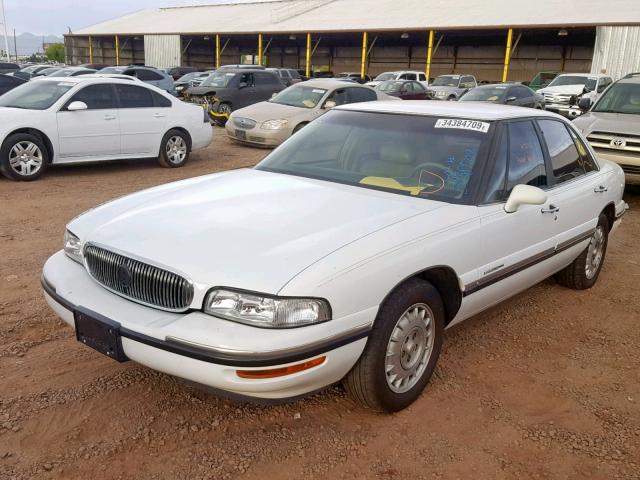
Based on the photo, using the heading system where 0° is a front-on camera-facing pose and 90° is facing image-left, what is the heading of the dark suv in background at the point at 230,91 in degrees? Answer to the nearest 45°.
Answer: approximately 45°

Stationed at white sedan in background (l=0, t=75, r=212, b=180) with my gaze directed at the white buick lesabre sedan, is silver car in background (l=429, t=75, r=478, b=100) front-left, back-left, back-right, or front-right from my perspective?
back-left

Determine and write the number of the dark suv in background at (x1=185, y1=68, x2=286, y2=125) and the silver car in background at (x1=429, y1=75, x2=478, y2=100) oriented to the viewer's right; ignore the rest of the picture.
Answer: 0

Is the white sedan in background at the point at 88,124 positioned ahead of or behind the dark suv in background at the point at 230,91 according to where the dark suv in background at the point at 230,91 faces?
ahead

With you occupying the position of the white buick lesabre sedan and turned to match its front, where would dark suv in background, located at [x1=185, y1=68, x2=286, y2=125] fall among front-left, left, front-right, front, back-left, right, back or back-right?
back-right

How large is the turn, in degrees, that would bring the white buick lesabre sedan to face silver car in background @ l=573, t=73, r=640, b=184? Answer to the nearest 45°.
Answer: approximately 180°

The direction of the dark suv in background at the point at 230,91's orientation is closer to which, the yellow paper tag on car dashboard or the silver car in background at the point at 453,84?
the yellow paper tag on car dashboard

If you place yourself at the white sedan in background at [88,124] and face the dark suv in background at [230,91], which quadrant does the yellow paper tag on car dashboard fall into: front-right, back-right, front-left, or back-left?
back-right

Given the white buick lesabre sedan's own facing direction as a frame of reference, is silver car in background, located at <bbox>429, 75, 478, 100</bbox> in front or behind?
behind

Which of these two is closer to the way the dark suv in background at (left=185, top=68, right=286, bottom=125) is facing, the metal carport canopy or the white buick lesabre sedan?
the white buick lesabre sedan

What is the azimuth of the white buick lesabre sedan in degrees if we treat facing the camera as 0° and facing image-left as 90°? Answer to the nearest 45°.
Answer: approximately 45°

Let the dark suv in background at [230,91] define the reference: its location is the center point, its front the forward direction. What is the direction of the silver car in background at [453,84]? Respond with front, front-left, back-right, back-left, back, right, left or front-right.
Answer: back

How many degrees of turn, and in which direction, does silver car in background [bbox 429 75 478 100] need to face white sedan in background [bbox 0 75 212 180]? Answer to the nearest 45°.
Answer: approximately 45° to its left

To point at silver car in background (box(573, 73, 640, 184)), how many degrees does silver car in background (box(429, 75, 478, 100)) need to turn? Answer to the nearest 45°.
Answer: approximately 45° to its left
